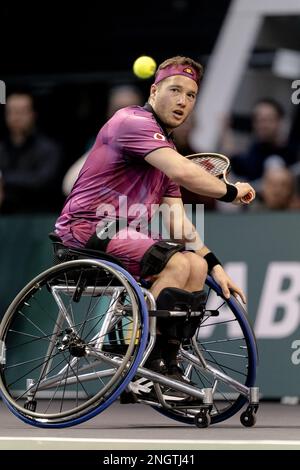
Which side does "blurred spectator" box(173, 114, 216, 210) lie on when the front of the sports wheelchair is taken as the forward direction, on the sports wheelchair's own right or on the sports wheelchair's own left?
on the sports wheelchair's own left

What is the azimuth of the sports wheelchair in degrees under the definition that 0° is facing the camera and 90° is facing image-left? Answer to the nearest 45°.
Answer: approximately 315°

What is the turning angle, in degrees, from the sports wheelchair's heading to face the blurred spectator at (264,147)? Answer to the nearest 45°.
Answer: approximately 135° to its left

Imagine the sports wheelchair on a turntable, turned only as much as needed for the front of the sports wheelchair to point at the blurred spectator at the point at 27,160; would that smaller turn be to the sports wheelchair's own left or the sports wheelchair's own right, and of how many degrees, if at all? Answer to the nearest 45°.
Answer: approximately 135° to the sports wheelchair's own left
